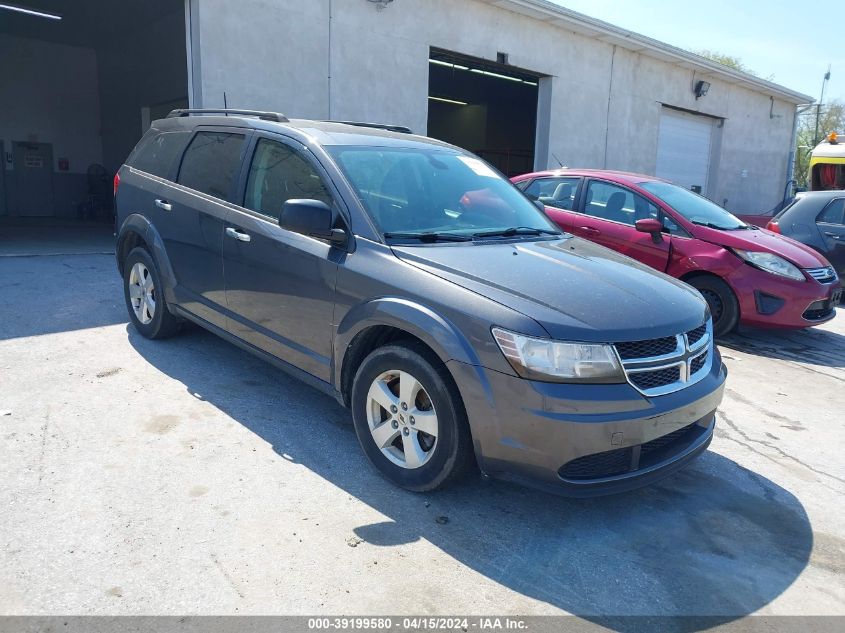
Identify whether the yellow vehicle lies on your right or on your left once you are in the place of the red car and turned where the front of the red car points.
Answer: on your left

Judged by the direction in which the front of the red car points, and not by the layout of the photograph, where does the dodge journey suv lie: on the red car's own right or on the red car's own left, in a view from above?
on the red car's own right

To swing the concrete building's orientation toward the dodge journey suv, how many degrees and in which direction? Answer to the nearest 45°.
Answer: approximately 45° to its right

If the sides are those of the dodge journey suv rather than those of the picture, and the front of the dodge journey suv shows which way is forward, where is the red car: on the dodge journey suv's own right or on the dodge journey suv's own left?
on the dodge journey suv's own left

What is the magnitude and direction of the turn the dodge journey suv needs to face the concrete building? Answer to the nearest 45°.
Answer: approximately 135° to its left

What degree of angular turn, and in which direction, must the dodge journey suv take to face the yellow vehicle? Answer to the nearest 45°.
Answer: approximately 90° to its left

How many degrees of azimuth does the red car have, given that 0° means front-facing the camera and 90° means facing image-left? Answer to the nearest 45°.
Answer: approximately 315°
